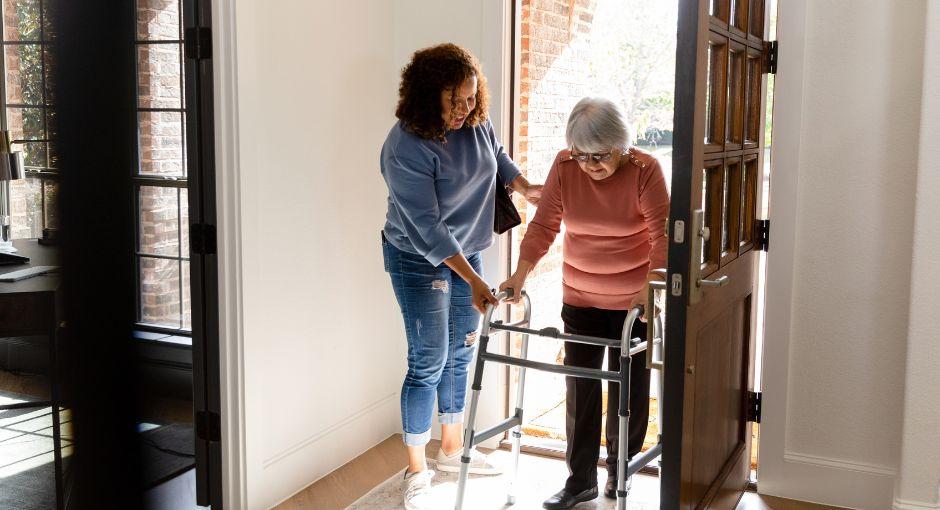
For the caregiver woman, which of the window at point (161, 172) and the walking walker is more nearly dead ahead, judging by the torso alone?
the walking walker

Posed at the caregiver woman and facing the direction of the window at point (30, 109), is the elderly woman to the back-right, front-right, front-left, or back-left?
back-left

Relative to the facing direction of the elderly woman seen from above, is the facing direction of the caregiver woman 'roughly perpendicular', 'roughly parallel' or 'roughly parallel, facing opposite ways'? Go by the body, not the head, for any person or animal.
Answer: roughly perpendicular

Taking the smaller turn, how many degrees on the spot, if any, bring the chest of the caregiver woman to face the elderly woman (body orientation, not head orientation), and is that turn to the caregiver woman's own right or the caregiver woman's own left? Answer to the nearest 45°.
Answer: approximately 45° to the caregiver woman's own left

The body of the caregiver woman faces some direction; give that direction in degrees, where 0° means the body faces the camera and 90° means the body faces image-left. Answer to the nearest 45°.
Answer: approximately 315°

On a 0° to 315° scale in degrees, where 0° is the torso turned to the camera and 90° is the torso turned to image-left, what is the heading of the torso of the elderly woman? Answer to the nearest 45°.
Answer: approximately 45°
